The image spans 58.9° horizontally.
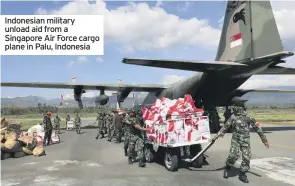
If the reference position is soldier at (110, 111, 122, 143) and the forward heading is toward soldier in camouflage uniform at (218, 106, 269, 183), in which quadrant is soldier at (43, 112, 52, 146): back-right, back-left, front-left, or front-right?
back-right

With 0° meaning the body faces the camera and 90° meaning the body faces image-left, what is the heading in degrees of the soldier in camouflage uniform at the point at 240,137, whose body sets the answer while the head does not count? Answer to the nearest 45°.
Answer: approximately 0°

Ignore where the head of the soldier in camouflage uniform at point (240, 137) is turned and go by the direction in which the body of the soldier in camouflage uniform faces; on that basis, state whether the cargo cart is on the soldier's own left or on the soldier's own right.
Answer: on the soldier's own right

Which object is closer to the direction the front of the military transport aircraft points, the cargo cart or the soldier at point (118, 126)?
the soldier

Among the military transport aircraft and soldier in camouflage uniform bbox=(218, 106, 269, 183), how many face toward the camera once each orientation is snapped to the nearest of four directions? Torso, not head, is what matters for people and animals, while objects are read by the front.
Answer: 1

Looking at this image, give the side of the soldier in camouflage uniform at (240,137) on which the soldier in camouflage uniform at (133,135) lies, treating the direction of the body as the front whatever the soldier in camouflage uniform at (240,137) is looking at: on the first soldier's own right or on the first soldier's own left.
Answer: on the first soldier's own right

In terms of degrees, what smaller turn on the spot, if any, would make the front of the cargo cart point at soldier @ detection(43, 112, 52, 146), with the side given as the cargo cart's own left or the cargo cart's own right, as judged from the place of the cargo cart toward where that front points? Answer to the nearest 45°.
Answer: approximately 180°

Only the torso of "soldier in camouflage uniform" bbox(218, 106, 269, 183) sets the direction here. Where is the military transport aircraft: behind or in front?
behind

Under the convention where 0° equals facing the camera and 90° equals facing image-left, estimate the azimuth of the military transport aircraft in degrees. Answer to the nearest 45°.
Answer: approximately 135°

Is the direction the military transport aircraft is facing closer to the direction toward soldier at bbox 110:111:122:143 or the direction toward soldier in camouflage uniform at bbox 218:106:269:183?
the soldier

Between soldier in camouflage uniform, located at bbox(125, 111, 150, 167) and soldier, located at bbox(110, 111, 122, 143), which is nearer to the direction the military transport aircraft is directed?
the soldier
